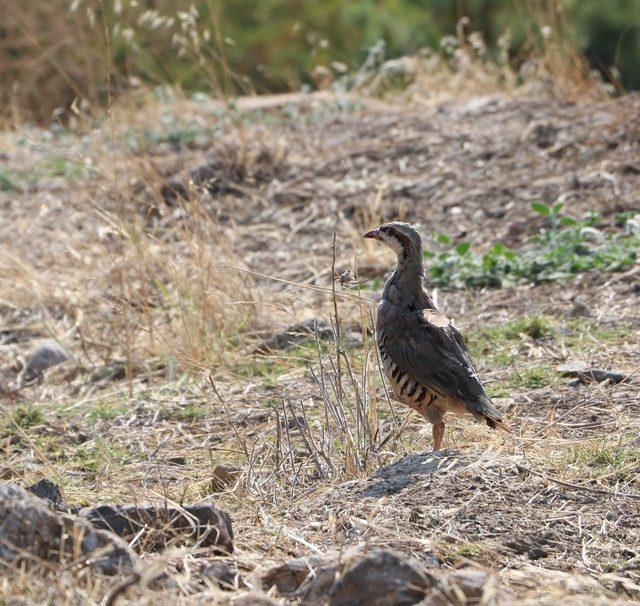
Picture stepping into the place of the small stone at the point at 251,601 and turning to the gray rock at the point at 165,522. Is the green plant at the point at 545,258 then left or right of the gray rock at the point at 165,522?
right

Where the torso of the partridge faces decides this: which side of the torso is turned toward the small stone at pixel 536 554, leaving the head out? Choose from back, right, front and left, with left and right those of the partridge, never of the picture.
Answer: left

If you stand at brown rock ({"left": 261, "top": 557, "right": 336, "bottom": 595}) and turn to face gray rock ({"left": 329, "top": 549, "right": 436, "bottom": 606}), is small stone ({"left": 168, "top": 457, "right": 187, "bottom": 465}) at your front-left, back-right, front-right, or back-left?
back-left

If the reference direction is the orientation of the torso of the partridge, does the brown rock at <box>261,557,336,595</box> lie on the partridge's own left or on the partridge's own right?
on the partridge's own left

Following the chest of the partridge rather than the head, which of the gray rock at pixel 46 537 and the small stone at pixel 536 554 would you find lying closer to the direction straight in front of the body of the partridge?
the gray rock

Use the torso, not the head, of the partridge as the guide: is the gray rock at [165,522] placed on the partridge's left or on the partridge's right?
on the partridge's left

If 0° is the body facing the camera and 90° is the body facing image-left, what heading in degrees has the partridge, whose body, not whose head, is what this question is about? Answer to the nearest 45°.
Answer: approximately 90°
